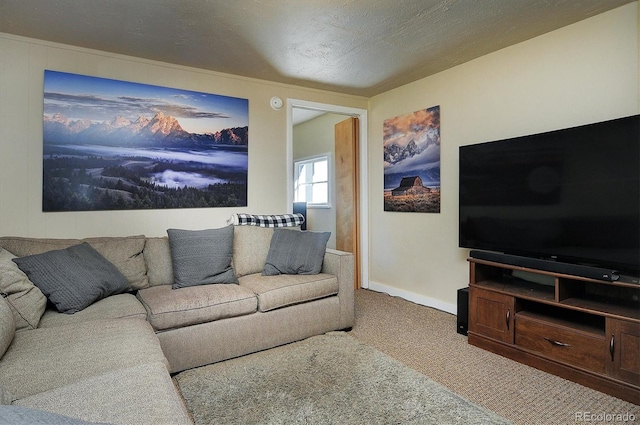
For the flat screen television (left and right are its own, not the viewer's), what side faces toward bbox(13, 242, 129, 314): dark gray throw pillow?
front

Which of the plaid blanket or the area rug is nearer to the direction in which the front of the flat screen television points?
the area rug

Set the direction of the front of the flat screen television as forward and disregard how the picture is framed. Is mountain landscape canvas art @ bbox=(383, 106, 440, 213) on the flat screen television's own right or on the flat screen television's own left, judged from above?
on the flat screen television's own right

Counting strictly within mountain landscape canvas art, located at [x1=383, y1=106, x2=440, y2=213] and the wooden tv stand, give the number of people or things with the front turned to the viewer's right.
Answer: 0

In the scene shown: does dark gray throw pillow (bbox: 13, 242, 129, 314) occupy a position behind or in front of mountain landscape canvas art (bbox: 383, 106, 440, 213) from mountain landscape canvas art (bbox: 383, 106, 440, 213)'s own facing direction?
in front

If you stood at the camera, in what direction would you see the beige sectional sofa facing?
facing the viewer and to the right of the viewer

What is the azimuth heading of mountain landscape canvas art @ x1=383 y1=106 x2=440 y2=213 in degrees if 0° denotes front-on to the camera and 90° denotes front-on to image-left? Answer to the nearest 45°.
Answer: approximately 45°

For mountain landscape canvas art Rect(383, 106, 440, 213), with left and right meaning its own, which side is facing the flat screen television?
left

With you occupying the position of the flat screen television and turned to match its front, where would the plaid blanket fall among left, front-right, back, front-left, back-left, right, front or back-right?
front-right

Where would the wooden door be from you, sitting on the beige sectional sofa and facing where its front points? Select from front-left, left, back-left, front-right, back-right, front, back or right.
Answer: left

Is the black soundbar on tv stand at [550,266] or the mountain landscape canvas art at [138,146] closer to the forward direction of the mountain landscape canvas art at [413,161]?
the mountain landscape canvas art

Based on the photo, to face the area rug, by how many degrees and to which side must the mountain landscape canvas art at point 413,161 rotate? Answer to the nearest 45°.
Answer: approximately 45° to its left

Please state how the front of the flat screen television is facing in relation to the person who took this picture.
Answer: facing the viewer and to the left of the viewer

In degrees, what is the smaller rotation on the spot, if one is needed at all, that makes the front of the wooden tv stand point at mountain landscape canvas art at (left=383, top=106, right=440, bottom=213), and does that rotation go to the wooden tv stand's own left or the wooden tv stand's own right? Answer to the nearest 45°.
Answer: approximately 90° to the wooden tv stand's own right
